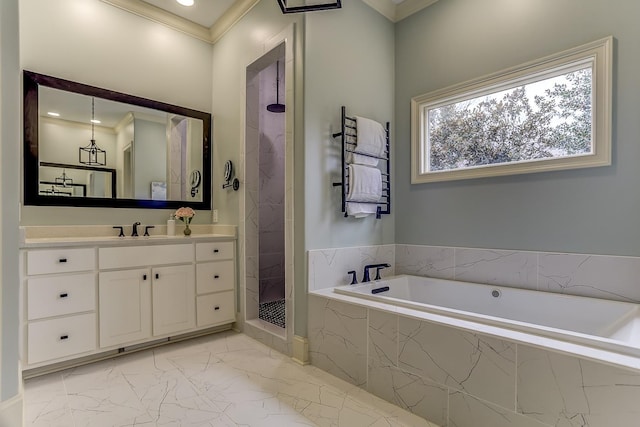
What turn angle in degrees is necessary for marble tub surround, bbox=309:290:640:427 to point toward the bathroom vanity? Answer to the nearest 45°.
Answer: approximately 45° to its right

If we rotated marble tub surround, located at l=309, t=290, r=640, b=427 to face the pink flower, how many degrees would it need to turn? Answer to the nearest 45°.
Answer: approximately 45° to its right

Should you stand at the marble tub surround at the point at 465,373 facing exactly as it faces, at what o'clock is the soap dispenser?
The soap dispenser is roughly at 2 o'clock from the marble tub surround.

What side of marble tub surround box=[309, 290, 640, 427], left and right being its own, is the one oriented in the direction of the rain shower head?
right

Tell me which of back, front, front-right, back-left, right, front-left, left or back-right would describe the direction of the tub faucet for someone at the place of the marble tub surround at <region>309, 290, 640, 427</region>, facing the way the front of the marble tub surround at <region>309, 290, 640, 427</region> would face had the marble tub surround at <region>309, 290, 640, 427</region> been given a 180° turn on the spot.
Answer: left

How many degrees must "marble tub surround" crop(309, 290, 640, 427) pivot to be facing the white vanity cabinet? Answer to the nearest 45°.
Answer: approximately 45° to its right

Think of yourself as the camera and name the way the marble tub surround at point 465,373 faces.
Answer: facing the viewer and to the left of the viewer

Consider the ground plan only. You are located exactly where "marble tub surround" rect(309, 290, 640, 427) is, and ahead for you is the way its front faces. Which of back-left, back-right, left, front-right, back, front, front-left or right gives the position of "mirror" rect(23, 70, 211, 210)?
front-right
